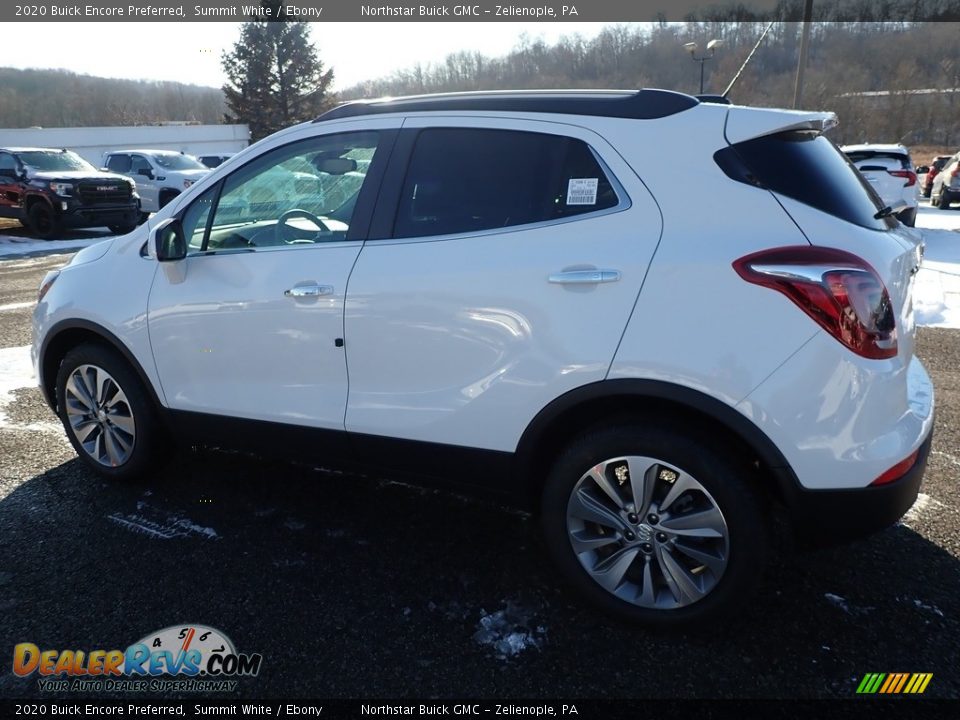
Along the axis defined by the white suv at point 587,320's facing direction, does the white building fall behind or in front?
in front

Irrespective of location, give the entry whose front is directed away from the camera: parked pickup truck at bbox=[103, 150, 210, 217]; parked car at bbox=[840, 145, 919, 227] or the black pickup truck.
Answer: parked car at bbox=[840, 145, 919, 227]

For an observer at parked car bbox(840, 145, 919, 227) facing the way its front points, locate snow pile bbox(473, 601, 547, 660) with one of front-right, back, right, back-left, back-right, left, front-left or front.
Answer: back

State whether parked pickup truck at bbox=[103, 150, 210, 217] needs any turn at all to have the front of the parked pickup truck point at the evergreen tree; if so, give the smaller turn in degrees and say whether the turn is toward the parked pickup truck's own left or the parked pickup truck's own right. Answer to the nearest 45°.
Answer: approximately 135° to the parked pickup truck's own left

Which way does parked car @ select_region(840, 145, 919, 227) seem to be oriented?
away from the camera

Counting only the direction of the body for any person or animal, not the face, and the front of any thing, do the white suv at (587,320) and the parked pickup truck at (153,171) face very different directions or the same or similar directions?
very different directions

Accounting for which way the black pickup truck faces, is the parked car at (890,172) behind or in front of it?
in front

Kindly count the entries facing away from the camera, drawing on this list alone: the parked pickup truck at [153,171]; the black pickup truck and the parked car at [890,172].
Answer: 1

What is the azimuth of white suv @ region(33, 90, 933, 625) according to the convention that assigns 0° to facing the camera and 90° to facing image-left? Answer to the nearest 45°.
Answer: approximately 135°

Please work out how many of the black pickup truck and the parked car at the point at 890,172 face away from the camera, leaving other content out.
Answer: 1

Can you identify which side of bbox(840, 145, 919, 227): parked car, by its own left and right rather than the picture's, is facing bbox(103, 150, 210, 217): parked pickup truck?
left

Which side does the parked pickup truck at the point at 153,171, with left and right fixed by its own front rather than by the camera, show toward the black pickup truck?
right

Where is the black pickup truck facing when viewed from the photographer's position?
facing the viewer and to the right of the viewer
